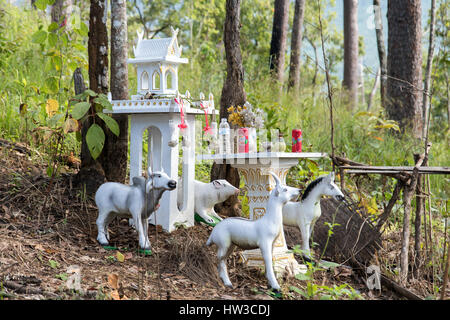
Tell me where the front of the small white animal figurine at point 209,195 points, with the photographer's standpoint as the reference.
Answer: facing to the right of the viewer

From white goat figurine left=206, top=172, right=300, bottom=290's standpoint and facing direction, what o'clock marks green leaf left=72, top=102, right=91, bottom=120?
The green leaf is roughly at 7 o'clock from the white goat figurine.

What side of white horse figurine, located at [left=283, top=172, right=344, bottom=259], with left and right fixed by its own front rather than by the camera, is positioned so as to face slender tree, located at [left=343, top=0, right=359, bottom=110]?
left

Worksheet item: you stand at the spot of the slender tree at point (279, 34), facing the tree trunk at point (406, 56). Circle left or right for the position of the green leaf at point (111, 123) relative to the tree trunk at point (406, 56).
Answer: right

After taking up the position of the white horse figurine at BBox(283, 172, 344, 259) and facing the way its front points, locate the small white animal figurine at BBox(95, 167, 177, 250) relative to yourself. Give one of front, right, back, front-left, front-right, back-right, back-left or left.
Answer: back

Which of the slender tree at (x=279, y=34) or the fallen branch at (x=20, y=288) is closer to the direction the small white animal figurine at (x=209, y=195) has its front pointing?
the slender tree

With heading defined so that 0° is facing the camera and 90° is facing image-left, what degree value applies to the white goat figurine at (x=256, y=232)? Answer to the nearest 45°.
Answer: approximately 270°

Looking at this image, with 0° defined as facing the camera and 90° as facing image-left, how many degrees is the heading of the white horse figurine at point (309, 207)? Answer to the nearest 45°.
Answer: approximately 270°

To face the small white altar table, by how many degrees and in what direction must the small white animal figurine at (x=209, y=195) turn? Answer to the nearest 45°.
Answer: approximately 45° to its right
